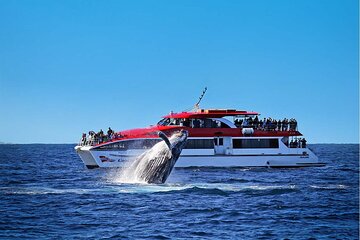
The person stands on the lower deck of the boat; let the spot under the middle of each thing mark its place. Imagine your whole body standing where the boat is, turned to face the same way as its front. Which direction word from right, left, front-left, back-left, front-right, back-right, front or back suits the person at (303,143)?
back

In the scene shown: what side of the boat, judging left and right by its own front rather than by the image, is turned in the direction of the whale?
left

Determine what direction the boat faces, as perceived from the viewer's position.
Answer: facing to the left of the viewer

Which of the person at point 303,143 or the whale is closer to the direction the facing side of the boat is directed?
the whale

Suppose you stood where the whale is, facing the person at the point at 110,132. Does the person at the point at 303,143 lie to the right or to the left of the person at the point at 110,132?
right

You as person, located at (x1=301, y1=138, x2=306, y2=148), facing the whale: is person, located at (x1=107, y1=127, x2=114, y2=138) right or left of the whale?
right
